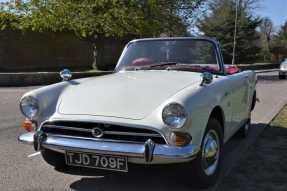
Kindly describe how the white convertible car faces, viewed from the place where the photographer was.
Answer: facing the viewer and to the left of the viewer
